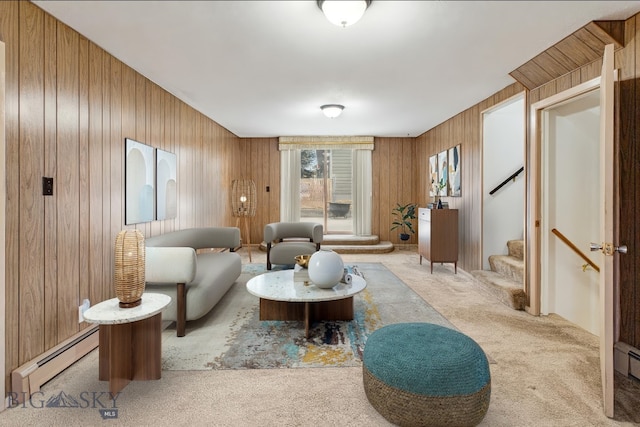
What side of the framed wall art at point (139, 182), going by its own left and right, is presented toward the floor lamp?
left

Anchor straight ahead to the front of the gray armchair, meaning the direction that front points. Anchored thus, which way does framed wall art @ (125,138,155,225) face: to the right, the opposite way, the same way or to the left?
to the left

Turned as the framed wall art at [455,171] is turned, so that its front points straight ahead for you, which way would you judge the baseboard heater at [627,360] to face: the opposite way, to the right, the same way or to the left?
the same way

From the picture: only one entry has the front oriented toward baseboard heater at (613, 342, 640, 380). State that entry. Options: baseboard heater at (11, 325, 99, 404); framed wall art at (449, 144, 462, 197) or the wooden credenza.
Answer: baseboard heater at (11, 325, 99, 404)

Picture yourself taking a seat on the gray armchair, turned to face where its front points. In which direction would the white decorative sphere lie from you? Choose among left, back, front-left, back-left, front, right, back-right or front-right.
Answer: front

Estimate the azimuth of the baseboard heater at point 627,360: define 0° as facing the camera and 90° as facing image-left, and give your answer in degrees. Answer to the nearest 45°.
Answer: approximately 45°

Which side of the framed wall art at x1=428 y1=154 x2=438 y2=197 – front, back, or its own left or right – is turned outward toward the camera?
left

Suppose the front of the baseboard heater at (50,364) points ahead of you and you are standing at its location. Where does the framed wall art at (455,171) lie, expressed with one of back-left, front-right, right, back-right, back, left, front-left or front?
front-left

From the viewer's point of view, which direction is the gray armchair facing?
toward the camera

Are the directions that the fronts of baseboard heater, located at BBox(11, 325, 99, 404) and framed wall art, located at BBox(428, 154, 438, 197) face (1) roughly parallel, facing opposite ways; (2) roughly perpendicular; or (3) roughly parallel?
roughly parallel, facing opposite ways

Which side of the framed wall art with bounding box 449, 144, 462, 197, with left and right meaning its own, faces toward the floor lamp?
front

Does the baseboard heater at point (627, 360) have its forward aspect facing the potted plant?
no

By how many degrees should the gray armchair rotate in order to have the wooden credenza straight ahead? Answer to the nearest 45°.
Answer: approximately 90° to its left

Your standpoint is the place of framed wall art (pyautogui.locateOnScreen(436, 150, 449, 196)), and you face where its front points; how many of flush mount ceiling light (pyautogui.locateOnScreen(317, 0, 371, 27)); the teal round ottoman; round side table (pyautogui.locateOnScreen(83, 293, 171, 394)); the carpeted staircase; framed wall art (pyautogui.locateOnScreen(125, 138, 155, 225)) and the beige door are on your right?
0

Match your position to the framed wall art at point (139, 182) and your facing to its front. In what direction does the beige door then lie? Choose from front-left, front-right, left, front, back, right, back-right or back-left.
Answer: front

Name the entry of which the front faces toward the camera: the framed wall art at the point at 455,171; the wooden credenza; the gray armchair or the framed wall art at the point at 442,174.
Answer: the gray armchair
